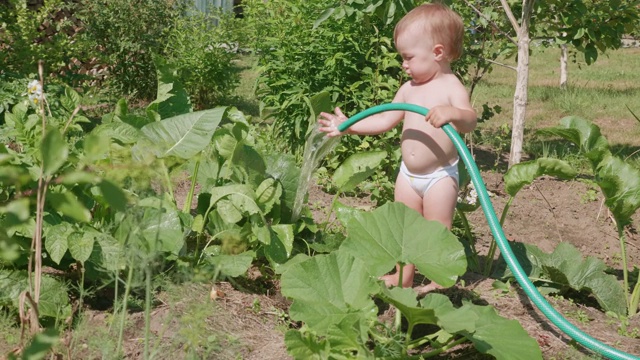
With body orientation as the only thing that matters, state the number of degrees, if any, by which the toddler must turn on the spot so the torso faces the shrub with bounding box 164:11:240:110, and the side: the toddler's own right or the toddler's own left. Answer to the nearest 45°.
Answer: approximately 90° to the toddler's own right

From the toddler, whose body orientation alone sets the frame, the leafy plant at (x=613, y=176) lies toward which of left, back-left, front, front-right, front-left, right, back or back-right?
back-left

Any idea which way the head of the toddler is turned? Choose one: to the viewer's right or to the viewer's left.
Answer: to the viewer's left

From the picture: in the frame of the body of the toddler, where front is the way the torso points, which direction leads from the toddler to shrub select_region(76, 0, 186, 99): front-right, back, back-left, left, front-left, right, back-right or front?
right

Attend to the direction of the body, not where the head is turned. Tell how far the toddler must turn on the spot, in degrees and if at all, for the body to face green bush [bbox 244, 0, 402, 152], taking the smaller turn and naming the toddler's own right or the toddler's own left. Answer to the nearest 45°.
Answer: approximately 135° to the toddler's own right

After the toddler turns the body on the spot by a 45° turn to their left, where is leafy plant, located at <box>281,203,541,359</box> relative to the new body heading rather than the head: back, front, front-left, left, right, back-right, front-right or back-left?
front

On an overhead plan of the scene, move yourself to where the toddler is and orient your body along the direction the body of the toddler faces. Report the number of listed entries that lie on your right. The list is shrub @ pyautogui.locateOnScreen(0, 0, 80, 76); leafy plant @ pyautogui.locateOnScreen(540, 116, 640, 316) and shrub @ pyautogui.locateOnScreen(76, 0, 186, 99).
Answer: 2

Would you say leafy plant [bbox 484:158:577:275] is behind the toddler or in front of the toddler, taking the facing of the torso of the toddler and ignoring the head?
behind

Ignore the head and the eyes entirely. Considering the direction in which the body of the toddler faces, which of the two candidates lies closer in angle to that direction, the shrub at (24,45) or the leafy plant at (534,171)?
the shrub

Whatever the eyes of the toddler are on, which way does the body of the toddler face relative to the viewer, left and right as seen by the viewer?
facing the viewer and to the left of the viewer

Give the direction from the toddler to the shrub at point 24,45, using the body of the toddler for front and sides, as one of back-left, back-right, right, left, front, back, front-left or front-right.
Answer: right

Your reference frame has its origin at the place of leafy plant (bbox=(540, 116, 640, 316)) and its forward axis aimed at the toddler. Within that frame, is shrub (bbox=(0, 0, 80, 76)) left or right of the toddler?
right
